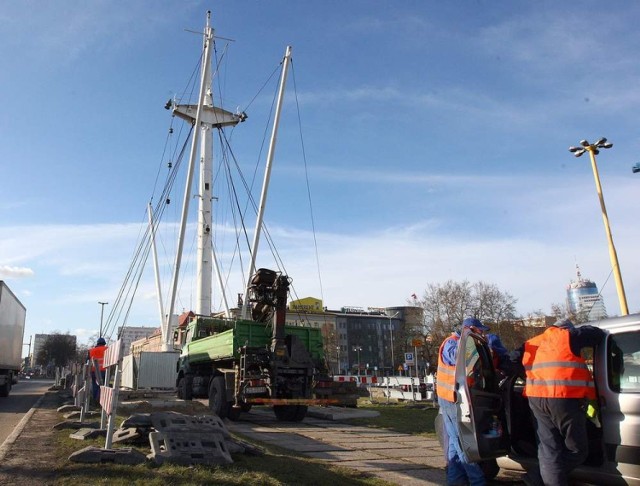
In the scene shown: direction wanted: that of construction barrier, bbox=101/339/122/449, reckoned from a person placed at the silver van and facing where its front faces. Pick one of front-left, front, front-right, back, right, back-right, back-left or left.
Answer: front-left

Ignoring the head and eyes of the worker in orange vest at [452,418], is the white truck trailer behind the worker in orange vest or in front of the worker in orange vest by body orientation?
behind

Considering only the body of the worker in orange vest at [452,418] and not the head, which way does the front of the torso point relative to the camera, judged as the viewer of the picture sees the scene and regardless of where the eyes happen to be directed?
to the viewer's right

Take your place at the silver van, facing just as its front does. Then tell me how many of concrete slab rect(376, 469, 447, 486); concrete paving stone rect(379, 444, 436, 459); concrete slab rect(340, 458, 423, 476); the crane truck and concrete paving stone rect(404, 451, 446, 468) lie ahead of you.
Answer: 5

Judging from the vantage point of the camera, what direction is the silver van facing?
facing away from the viewer and to the left of the viewer

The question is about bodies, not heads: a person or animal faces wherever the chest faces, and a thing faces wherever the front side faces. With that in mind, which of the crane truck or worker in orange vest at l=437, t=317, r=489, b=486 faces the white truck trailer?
the crane truck

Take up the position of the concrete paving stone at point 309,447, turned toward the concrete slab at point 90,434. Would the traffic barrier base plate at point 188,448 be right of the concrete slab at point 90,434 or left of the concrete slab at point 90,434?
left

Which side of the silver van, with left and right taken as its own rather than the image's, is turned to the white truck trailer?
front

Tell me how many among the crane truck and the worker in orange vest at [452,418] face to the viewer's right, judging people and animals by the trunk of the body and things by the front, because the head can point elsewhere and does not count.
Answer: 1

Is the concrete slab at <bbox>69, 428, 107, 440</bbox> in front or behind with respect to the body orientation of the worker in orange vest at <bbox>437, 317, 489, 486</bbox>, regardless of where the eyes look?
behind

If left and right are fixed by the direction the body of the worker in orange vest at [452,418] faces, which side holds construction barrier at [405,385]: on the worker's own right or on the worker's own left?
on the worker's own left

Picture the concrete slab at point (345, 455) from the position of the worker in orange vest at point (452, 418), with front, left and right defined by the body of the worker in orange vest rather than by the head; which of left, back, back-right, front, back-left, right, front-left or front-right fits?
back-left

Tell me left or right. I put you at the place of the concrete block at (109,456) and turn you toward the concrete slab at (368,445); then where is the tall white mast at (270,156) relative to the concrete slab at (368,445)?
left

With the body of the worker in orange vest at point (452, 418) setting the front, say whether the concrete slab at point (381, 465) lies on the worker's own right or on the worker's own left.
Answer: on the worker's own left
